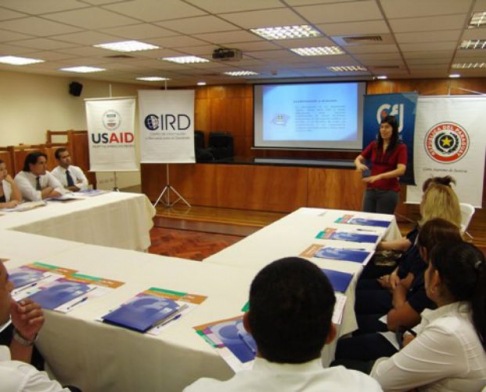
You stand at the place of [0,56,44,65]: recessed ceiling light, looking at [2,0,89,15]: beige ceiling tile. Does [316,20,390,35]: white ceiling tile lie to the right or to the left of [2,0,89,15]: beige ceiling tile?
left

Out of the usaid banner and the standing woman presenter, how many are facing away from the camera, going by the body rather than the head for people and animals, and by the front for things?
0

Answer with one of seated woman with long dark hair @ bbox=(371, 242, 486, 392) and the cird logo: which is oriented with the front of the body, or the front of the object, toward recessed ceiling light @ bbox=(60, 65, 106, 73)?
the seated woman with long dark hair

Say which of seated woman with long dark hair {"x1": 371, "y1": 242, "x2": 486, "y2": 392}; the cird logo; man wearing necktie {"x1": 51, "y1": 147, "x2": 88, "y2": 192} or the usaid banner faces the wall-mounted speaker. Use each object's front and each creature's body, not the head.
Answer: the seated woman with long dark hair

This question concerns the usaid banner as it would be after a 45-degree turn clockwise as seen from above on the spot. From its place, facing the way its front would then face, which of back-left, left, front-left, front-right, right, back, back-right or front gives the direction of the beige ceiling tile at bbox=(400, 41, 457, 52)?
left

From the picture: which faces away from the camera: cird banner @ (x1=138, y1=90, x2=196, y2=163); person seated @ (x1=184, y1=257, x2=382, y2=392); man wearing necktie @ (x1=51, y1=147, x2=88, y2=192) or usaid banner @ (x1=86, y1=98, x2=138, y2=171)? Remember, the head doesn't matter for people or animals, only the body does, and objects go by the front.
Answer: the person seated

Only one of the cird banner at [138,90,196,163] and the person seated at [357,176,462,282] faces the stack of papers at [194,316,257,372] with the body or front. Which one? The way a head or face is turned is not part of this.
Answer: the cird banner

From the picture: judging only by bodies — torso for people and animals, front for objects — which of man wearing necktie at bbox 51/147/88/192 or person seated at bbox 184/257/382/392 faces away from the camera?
the person seated

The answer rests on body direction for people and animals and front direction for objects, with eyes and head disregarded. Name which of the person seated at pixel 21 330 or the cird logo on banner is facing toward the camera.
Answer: the cird logo on banner

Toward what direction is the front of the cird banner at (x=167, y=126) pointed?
toward the camera

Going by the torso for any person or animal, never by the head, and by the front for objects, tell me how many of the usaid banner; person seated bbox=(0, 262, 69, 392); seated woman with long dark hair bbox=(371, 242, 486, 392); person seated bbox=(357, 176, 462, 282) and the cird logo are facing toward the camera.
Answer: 2

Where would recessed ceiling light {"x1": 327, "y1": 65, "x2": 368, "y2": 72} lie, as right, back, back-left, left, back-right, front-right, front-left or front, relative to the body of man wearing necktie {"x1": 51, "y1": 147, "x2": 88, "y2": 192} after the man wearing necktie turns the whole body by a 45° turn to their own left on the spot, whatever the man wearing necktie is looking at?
front

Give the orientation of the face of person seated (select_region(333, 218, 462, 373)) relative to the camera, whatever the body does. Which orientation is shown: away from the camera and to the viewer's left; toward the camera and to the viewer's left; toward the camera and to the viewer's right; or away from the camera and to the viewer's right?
away from the camera and to the viewer's left

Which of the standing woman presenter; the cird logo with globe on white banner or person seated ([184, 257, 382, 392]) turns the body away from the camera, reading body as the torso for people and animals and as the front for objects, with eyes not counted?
the person seated

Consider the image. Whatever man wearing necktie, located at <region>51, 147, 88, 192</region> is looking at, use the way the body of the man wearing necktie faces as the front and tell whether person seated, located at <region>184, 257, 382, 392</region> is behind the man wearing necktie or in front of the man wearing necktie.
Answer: in front

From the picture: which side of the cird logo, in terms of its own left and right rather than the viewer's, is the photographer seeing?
front

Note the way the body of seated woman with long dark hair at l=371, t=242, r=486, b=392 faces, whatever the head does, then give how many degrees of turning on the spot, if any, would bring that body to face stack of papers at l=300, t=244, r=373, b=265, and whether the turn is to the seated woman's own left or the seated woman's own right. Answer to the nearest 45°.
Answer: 0° — they already face it

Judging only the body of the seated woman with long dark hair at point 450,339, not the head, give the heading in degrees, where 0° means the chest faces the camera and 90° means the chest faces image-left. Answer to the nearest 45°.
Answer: approximately 135°

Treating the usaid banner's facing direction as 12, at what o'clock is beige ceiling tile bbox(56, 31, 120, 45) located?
The beige ceiling tile is roughly at 12 o'clock from the usaid banner.

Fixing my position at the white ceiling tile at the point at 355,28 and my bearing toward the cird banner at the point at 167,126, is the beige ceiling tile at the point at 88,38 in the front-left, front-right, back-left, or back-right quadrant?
front-left
